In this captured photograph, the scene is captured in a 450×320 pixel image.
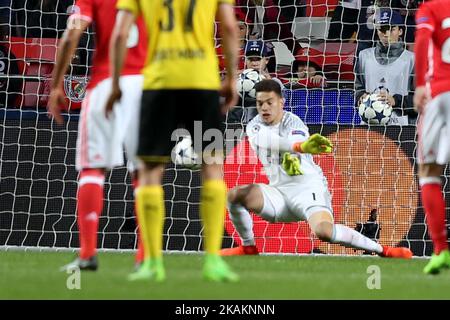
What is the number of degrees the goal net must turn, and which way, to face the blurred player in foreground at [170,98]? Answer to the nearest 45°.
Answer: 0° — it already faces them

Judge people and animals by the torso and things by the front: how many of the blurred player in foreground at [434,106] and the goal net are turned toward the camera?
1

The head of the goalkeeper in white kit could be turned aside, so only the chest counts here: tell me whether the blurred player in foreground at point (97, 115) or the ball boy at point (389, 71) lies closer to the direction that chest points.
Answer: the blurred player in foreground

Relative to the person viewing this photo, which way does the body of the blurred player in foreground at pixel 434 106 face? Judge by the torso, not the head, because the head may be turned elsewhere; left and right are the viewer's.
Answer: facing away from the viewer and to the left of the viewer

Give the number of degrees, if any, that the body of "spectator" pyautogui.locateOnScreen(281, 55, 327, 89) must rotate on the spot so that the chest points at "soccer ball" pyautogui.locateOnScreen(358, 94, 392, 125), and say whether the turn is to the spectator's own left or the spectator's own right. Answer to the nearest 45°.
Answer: approximately 45° to the spectator's own left

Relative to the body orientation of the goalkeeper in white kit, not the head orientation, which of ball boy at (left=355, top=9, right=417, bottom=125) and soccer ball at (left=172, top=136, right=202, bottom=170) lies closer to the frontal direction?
the soccer ball

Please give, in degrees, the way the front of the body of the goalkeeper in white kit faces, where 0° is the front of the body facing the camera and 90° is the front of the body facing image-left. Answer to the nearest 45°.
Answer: approximately 0°

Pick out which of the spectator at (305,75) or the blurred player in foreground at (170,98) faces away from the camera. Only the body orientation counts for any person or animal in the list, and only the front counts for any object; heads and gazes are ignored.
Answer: the blurred player in foreground

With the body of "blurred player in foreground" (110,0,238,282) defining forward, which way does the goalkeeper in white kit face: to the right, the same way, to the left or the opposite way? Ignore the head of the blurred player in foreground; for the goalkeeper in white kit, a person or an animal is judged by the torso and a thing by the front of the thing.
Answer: the opposite way

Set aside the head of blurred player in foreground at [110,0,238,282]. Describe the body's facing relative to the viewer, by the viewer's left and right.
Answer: facing away from the viewer
